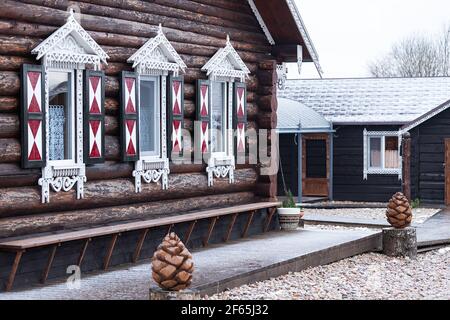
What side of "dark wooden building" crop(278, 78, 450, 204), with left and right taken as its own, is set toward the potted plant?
front

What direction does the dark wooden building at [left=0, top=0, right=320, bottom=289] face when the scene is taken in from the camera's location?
facing the viewer and to the right of the viewer

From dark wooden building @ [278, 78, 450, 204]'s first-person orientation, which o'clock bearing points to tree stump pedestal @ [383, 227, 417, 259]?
The tree stump pedestal is roughly at 12 o'clock from the dark wooden building.

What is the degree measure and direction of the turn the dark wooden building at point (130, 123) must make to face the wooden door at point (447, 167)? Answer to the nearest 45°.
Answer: approximately 90° to its left

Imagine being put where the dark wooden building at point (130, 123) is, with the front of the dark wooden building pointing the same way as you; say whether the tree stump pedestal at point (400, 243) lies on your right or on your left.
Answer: on your left

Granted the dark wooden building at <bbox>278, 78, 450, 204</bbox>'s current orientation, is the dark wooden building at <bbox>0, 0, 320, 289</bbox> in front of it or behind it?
in front

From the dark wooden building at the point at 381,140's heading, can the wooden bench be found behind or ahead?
ahead

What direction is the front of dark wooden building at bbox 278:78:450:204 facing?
toward the camera

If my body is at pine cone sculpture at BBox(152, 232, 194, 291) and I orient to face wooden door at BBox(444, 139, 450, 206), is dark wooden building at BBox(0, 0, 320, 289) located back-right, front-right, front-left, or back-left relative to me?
front-left
